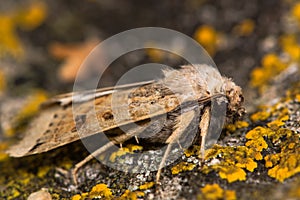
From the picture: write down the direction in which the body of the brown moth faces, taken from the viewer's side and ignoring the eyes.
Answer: to the viewer's right

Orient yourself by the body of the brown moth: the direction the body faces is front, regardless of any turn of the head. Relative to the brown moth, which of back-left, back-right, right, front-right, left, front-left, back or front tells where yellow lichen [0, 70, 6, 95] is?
back-left

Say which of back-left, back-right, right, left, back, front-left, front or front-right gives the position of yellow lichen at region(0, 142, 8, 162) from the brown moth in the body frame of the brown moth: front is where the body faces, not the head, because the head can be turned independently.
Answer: back-left

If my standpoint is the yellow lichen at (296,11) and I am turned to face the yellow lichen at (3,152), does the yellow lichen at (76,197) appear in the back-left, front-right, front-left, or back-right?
front-left

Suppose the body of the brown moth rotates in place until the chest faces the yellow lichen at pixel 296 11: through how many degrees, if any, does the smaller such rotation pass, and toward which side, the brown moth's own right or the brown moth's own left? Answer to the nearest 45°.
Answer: approximately 45° to the brown moth's own left

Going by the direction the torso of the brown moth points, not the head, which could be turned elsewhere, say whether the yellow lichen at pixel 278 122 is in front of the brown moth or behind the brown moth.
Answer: in front
